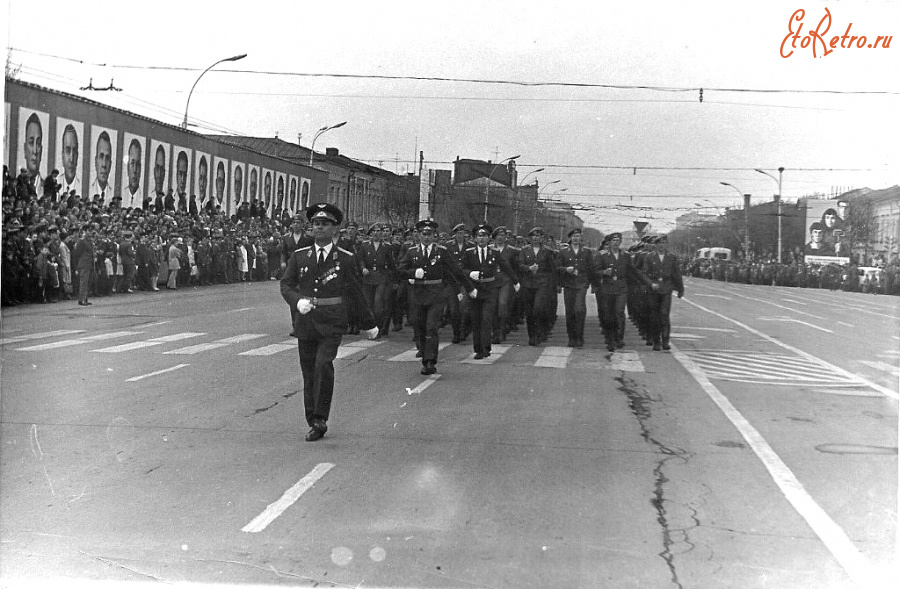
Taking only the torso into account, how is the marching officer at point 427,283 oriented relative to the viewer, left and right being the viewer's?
facing the viewer

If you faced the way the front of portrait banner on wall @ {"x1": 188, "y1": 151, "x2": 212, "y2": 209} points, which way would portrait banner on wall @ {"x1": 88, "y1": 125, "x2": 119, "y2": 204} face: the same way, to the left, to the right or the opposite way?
the same way

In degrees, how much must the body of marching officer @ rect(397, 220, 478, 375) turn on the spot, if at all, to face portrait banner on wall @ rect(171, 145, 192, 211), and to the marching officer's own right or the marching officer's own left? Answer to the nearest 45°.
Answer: approximately 180°

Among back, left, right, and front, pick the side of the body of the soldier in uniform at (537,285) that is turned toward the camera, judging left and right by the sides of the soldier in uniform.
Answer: front

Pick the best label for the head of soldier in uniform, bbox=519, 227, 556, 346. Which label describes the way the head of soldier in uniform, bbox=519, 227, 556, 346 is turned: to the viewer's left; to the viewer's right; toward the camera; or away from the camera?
toward the camera

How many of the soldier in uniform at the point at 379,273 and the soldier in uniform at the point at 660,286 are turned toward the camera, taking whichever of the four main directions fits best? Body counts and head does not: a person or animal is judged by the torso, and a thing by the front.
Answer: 2

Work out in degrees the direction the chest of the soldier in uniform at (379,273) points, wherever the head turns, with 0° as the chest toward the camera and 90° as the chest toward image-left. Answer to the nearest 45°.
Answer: approximately 0°

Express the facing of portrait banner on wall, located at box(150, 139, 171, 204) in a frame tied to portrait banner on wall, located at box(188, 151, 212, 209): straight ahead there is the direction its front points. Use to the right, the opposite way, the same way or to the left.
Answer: the same way

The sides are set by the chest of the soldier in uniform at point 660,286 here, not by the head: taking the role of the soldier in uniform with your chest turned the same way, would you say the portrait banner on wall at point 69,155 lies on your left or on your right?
on your right

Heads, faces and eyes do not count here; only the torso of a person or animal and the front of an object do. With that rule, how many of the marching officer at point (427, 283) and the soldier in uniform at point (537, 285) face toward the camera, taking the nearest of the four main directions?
2

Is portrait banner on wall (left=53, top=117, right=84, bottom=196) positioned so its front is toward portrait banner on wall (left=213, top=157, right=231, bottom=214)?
no

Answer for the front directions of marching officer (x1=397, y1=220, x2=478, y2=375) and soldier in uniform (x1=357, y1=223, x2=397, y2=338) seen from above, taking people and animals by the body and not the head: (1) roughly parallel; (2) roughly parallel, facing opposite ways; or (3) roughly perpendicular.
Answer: roughly parallel

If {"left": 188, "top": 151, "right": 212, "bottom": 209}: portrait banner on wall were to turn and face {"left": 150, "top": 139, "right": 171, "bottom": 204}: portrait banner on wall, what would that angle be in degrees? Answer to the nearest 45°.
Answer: approximately 45° to its right

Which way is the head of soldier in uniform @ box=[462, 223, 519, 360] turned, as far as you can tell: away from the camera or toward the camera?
toward the camera

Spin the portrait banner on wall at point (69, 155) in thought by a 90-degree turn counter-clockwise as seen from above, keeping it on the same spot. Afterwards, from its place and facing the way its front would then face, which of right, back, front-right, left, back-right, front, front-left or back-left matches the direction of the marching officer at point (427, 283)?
back-right

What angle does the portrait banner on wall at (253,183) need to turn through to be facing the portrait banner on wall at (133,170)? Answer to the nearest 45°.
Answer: approximately 45° to its right

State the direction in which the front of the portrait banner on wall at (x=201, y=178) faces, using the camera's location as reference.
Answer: facing the viewer and to the right of the viewer
